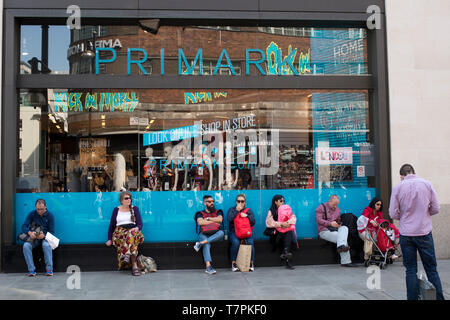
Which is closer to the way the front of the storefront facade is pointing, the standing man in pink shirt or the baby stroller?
the standing man in pink shirt

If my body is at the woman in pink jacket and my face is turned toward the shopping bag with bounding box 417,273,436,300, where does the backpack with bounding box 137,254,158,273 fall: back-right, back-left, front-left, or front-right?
back-right

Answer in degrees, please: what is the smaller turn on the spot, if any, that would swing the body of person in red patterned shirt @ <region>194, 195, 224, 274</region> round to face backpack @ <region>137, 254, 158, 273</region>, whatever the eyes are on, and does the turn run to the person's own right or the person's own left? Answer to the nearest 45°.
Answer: approximately 90° to the person's own right

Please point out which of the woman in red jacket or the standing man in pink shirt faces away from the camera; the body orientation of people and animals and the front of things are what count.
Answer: the standing man in pink shirt

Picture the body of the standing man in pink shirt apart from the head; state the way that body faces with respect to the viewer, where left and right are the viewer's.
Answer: facing away from the viewer

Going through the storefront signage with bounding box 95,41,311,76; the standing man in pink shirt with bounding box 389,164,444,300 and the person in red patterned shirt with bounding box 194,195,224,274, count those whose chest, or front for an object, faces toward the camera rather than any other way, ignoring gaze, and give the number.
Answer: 2

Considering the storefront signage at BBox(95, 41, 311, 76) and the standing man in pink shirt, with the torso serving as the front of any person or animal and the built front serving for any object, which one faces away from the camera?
the standing man in pink shirt
